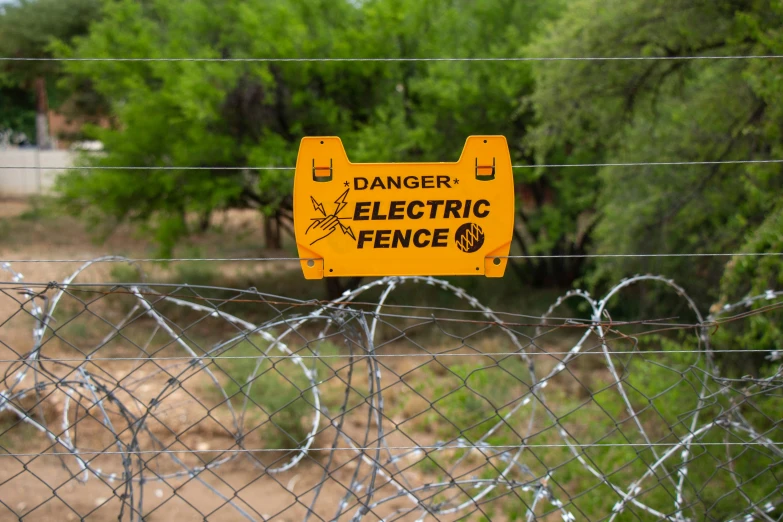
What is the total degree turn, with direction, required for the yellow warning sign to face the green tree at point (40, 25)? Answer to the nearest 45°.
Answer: approximately 135° to its right

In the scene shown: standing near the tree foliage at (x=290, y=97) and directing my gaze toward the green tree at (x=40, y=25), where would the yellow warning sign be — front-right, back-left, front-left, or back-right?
back-left

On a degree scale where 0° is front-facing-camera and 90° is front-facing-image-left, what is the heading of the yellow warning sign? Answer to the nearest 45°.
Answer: approximately 0°

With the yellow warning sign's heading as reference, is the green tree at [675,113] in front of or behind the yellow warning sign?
behind

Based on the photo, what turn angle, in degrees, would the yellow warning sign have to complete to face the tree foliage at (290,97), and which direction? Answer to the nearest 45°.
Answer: approximately 180°
